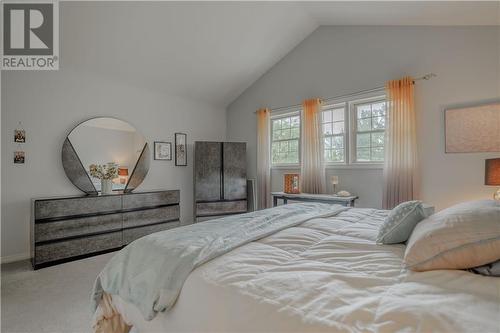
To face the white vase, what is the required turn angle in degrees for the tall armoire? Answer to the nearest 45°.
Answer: approximately 90° to its right

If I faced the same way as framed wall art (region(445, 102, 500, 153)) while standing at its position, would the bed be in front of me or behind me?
in front

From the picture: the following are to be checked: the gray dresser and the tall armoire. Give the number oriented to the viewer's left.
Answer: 0

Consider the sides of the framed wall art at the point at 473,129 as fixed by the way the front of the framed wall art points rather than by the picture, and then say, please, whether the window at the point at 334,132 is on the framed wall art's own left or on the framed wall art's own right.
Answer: on the framed wall art's own right

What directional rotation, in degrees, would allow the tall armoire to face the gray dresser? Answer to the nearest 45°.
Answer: approximately 90° to its right

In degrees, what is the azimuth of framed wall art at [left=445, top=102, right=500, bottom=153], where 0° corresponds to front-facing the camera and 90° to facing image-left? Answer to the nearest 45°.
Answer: approximately 45°

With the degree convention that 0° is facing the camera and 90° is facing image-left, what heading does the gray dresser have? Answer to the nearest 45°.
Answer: approximately 315°

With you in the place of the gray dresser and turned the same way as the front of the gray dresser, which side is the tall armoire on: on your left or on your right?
on your left

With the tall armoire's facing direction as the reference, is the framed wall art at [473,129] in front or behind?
in front

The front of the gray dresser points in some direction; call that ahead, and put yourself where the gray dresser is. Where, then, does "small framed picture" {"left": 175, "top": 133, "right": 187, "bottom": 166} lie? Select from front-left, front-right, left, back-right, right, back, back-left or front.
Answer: left

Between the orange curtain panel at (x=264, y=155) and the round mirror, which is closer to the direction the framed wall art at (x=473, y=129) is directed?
the round mirror

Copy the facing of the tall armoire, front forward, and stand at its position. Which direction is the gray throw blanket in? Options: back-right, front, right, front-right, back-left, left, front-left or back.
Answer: front-right
